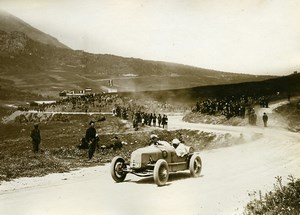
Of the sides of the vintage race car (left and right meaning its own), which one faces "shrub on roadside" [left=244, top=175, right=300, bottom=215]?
left

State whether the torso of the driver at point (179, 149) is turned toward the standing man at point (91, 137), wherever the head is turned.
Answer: no

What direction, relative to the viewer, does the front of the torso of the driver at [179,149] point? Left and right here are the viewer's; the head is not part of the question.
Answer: facing the viewer and to the left of the viewer

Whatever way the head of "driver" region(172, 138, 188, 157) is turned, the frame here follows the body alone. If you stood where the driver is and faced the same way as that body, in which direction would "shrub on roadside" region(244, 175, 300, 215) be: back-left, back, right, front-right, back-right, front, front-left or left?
left

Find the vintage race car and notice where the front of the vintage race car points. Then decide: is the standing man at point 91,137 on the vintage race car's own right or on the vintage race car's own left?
on the vintage race car's own right
